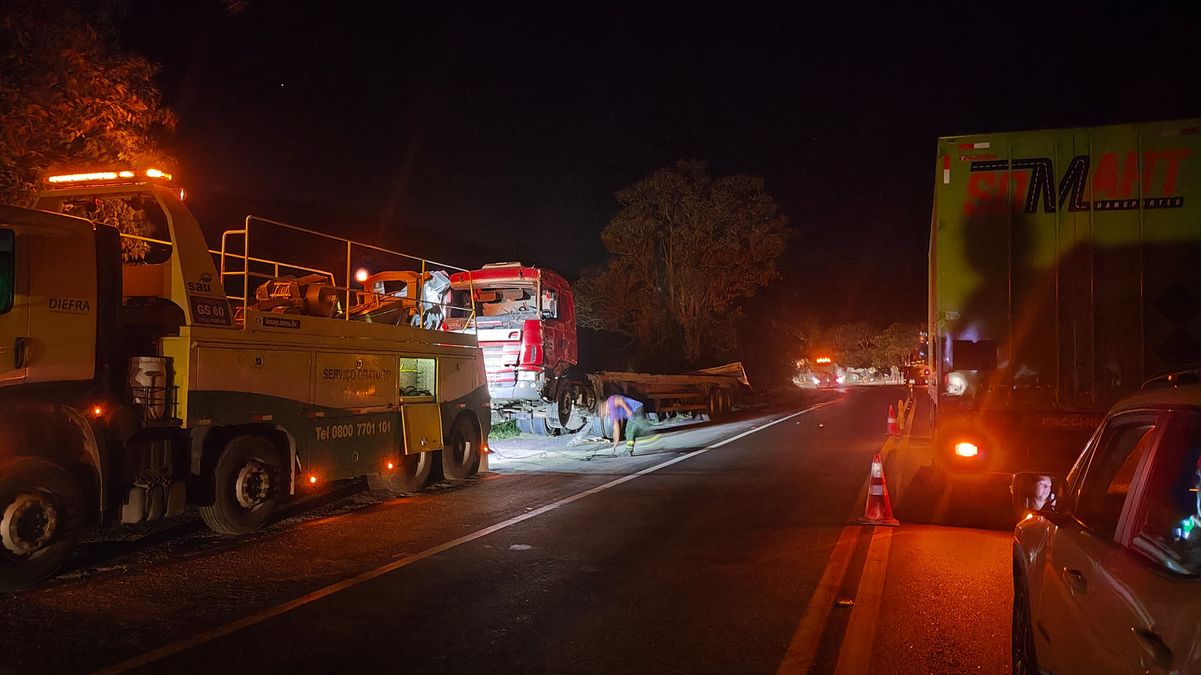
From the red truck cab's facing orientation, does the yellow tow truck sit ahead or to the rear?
ahead

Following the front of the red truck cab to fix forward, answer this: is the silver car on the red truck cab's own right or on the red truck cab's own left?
on the red truck cab's own left

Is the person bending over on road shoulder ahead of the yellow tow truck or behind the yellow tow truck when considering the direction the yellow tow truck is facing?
behind

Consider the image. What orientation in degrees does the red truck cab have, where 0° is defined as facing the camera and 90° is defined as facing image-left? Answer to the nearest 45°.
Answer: approximately 45°

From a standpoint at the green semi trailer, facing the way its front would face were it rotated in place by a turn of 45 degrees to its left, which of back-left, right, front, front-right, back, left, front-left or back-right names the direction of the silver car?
back-left

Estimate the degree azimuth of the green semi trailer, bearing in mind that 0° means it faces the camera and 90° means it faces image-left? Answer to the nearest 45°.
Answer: approximately 180°

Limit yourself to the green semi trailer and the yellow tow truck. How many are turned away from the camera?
1

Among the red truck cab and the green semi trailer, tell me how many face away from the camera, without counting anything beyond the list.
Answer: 1

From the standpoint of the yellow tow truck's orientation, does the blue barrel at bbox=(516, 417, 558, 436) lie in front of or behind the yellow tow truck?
behind

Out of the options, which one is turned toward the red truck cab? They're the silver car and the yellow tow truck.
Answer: the silver car

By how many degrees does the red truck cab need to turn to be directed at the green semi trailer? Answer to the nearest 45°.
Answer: approximately 90° to its left

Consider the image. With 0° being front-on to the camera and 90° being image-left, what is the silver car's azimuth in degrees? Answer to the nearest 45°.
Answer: approximately 135°

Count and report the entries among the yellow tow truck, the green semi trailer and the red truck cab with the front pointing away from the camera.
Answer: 1

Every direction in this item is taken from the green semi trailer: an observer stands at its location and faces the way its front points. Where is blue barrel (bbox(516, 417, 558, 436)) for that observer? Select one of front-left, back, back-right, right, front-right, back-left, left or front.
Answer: front-left

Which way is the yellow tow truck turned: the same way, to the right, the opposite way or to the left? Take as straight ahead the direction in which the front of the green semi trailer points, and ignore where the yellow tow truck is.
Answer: the opposite way
